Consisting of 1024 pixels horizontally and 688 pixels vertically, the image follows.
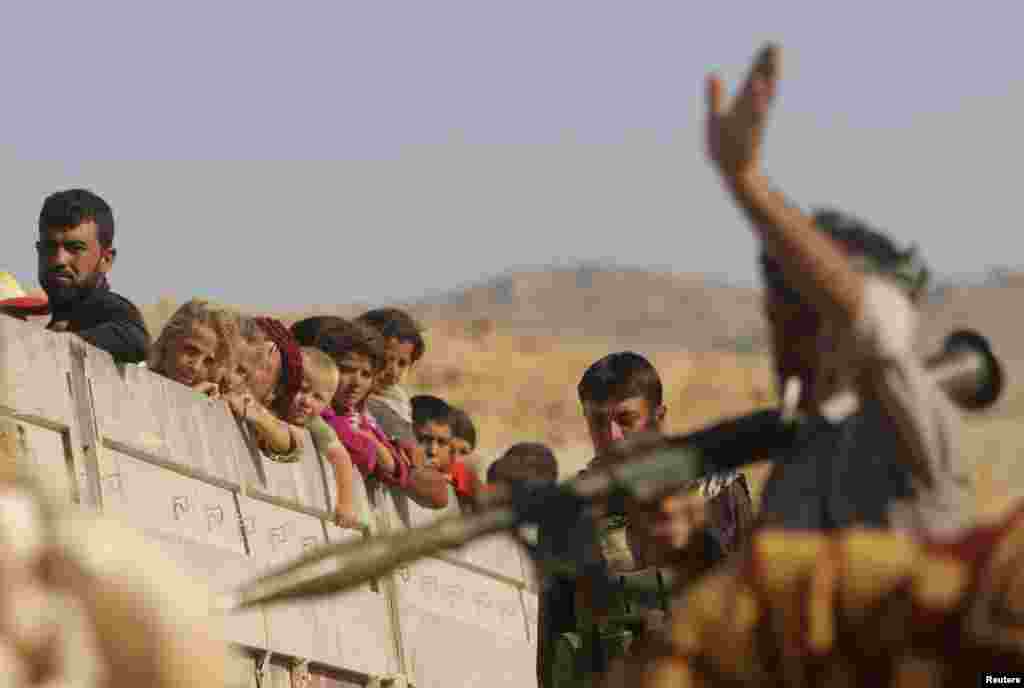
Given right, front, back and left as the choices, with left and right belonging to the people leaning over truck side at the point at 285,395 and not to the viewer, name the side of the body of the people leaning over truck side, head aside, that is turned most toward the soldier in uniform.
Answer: left

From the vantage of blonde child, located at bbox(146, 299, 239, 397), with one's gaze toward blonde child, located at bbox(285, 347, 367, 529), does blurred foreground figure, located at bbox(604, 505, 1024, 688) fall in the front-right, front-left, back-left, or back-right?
back-right
